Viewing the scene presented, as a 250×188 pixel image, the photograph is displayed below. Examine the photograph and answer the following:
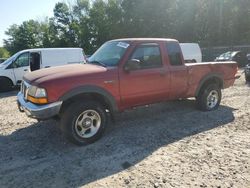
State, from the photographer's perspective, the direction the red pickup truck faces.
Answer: facing the viewer and to the left of the viewer

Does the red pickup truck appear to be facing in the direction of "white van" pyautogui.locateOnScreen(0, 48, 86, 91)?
no

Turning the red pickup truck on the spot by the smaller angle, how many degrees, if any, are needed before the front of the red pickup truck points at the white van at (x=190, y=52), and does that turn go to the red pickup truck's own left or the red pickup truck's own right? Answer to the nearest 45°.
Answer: approximately 135° to the red pickup truck's own right

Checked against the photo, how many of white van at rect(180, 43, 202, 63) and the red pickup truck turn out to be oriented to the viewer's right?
0

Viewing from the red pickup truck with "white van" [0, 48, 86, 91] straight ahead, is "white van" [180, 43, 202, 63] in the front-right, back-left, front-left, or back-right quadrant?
front-right
